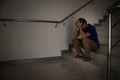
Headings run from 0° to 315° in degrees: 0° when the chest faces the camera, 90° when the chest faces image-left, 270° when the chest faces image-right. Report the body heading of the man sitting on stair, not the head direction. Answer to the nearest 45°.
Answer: approximately 45°
